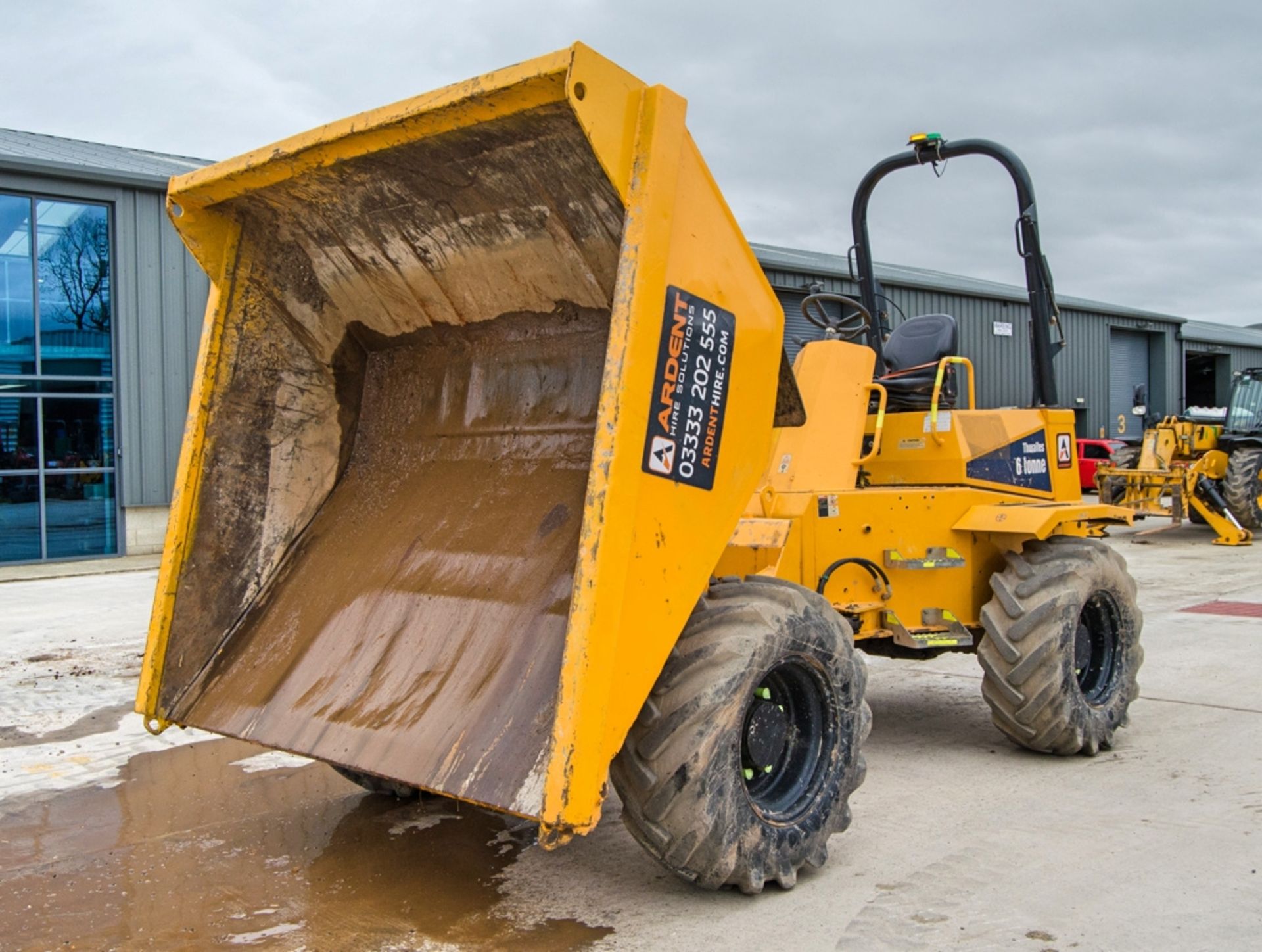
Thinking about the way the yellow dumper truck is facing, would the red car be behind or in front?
behind

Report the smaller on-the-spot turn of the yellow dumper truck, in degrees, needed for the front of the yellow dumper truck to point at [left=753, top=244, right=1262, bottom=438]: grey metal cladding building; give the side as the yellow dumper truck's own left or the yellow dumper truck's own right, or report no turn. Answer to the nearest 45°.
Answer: approximately 180°

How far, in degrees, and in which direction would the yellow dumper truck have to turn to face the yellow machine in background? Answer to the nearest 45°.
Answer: approximately 180°

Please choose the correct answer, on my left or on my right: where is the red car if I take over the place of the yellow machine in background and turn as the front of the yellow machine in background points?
on my right

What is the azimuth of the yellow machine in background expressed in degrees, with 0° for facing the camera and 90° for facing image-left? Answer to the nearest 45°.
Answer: approximately 45°

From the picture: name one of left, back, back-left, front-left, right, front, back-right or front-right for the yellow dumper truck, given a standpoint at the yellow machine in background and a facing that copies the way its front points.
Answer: front-left

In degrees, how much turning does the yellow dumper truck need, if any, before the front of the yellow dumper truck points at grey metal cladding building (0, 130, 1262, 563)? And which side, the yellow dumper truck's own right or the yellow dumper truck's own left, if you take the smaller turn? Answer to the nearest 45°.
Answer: approximately 90° to the yellow dumper truck's own right

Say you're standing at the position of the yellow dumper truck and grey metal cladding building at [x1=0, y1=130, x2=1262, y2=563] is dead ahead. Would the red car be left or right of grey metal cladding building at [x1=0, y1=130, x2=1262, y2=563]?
right

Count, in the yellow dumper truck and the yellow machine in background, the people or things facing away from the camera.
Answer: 0
